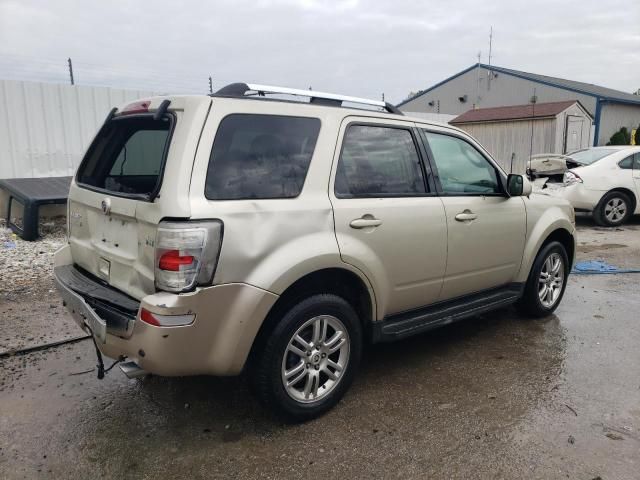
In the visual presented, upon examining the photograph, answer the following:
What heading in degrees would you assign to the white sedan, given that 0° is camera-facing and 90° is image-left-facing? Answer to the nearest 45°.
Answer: approximately 225°

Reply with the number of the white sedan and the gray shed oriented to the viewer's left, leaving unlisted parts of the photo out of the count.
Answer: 0

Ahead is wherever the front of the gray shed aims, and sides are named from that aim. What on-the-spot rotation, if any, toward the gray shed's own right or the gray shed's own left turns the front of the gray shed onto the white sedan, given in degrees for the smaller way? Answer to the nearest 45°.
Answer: approximately 45° to the gray shed's own right

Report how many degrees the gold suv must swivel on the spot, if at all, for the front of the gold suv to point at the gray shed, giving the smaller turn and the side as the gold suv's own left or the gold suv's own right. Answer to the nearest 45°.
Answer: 0° — it already faces it

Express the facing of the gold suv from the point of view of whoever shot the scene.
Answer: facing away from the viewer and to the right of the viewer

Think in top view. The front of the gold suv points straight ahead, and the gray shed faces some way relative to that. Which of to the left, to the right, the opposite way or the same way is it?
to the right

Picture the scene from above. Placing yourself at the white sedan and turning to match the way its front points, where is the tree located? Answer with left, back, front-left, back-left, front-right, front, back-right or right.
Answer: front-left

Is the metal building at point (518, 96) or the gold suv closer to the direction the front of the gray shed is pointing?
the gold suv

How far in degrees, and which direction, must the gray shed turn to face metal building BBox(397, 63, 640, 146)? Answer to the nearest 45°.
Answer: approximately 135° to its left

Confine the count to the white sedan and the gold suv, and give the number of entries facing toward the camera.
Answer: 0
